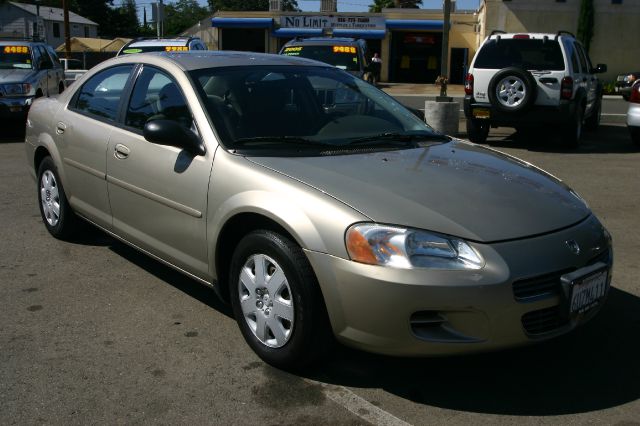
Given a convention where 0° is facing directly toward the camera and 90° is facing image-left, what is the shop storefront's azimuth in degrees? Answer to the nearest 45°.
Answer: approximately 0°

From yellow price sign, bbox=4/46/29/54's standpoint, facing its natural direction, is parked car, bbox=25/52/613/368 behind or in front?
in front

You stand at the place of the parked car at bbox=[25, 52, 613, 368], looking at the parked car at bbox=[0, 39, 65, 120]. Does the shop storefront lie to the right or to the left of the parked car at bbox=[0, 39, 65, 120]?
right

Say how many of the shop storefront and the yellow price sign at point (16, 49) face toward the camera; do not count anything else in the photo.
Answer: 2

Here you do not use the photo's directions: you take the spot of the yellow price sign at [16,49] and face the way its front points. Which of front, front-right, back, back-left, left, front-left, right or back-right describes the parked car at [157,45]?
left

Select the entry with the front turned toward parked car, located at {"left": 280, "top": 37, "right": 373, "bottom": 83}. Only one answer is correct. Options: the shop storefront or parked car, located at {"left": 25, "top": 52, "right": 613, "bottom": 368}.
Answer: the shop storefront

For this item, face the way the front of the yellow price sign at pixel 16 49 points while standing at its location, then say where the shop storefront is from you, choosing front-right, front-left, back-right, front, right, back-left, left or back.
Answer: back-left

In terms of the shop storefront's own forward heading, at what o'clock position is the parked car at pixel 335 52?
The parked car is roughly at 12 o'clock from the shop storefront.

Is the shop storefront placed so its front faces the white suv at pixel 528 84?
yes

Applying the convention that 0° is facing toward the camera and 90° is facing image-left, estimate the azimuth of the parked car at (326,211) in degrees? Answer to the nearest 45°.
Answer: approximately 315°
